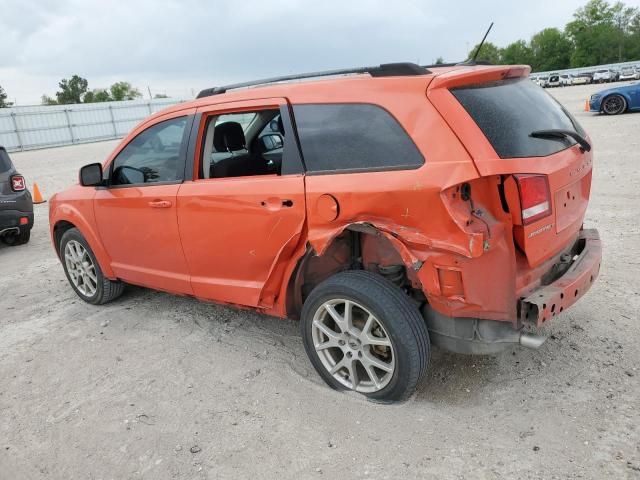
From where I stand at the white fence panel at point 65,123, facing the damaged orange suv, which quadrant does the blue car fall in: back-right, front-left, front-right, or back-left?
front-left

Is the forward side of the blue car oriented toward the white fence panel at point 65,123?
yes

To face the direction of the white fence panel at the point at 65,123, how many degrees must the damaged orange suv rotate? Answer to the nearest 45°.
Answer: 0° — it already faces it

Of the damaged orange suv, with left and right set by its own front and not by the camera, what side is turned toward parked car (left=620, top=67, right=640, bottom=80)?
right

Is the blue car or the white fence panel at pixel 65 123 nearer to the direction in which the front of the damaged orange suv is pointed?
the white fence panel

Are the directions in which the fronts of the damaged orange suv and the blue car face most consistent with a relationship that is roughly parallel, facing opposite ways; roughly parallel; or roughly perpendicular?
roughly parallel

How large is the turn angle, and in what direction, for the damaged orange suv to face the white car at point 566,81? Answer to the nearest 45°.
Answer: approximately 90° to its right

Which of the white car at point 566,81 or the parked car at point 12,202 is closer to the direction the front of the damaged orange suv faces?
the parked car

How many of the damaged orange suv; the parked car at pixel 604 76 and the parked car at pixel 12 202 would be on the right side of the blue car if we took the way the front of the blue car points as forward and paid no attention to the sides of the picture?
1

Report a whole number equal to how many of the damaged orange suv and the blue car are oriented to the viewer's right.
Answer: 0

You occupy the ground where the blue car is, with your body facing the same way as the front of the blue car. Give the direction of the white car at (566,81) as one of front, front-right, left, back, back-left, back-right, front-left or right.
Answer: right

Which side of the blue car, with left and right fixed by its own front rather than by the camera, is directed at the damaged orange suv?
left

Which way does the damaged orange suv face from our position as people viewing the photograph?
facing away from the viewer and to the left of the viewer

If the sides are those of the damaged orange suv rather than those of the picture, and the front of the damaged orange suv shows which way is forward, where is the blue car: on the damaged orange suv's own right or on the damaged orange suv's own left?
on the damaged orange suv's own right

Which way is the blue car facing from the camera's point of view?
to the viewer's left

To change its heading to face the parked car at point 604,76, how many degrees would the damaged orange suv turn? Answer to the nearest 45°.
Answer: approximately 90° to its right
